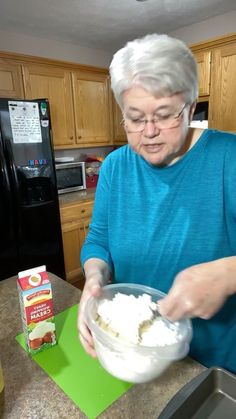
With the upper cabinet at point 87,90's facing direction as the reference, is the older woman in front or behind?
in front

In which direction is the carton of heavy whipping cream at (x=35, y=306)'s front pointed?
toward the camera

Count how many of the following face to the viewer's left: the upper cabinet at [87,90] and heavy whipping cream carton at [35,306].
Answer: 0

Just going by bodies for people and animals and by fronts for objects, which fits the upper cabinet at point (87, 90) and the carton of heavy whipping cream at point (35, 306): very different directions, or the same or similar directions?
same or similar directions

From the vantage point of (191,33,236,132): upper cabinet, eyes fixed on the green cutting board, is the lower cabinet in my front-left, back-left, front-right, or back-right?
front-right

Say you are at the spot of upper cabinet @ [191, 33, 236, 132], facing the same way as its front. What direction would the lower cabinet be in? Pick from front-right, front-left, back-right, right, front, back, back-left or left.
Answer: front-right

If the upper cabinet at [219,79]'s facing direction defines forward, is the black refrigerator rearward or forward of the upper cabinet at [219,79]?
forward

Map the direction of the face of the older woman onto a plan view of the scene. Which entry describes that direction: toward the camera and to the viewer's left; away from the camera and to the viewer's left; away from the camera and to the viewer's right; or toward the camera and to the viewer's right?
toward the camera and to the viewer's left

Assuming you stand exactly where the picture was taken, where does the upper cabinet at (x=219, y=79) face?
facing the viewer and to the left of the viewer

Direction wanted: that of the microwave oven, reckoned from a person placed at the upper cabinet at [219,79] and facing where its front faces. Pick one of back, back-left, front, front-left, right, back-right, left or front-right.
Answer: front-right

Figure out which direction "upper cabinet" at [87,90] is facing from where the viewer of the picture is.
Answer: facing the viewer and to the right of the viewer
